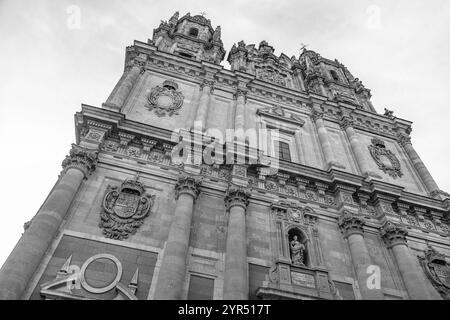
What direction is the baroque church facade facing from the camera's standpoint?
toward the camera
